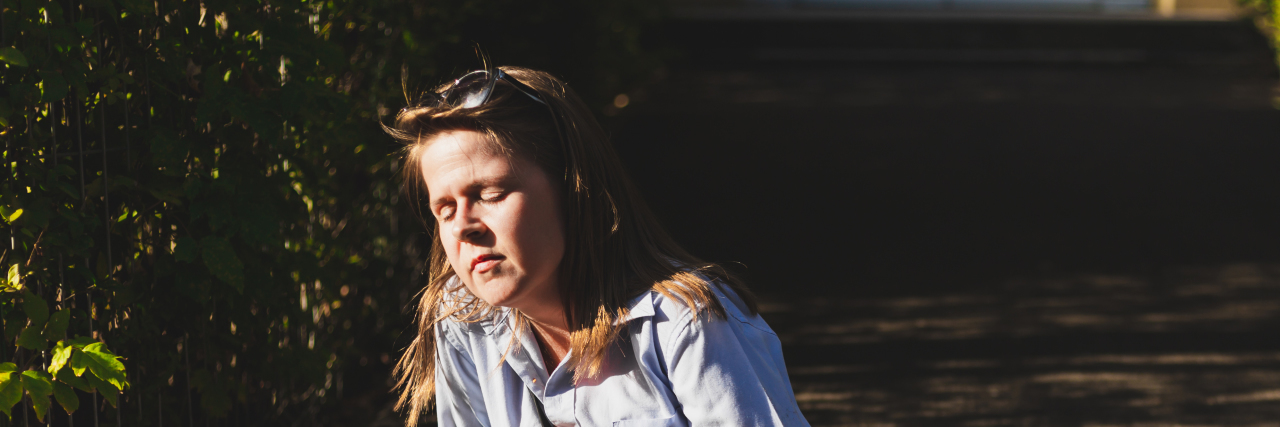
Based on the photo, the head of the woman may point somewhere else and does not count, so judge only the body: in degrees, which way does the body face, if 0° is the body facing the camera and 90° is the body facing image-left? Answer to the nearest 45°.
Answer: approximately 45°

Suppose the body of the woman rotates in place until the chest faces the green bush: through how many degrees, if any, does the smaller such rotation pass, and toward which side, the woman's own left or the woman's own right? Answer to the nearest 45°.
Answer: approximately 90° to the woman's own right
